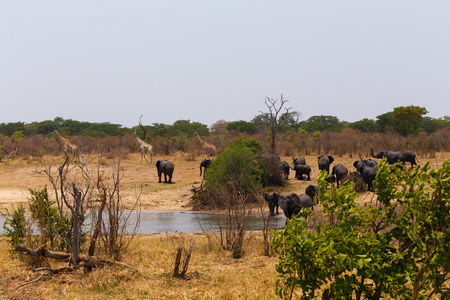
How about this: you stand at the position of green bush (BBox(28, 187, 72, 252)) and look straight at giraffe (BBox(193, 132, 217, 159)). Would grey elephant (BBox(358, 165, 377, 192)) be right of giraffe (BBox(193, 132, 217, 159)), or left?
right

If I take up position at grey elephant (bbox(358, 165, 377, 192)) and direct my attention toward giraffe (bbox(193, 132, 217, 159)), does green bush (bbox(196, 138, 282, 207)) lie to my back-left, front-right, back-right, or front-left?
front-left

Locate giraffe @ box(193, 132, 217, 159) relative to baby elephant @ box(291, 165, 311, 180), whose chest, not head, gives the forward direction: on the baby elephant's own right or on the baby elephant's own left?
on the baby elephant's own right

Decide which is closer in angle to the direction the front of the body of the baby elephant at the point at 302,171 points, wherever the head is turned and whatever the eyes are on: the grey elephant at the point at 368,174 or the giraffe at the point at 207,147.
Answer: the giraffe

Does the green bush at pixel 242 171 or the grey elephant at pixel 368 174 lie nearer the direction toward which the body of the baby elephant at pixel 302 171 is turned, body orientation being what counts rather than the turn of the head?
the green bush

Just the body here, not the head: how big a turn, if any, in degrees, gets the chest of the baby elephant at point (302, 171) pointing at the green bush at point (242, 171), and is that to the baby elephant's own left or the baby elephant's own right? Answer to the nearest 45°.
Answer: approximately 45° to the baby elephant's own left

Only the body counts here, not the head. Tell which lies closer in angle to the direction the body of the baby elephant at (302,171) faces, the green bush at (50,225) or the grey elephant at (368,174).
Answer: the green bush

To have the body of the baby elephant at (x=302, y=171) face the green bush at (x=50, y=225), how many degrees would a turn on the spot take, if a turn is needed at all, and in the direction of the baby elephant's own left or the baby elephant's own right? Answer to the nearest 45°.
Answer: approximately 90° to the baby elephant's own left

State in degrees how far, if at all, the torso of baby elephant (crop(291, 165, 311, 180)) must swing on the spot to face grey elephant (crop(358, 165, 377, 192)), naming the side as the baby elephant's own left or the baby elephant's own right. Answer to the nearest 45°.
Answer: approximately 135° to the baby elephant's own left

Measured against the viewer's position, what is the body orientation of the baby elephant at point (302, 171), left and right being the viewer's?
facing to the left of the viewer

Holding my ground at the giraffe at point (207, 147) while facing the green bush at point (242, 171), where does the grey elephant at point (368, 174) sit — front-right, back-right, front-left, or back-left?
front-left

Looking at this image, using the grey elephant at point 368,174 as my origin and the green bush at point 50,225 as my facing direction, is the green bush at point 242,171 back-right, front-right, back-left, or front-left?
front-right
